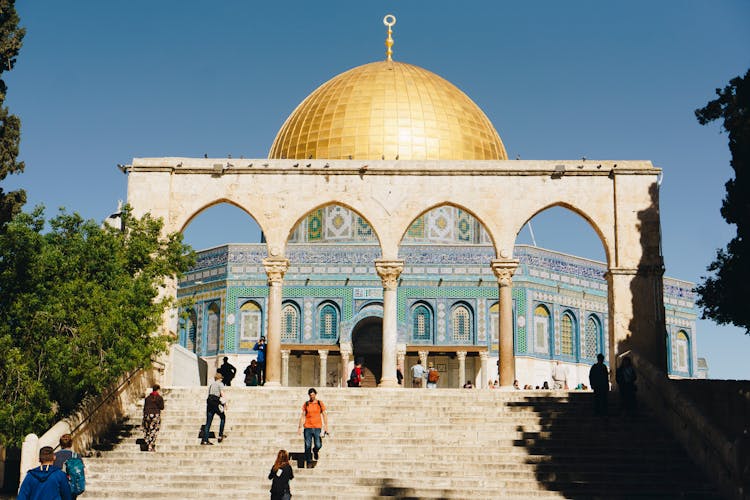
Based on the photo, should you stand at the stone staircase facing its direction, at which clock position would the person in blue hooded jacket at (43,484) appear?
The person in blue hooded jacket is roughly at 1 o'clock from the stone staircase.

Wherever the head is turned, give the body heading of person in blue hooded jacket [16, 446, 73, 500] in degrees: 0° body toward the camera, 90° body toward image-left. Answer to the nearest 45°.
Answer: approximately 180°

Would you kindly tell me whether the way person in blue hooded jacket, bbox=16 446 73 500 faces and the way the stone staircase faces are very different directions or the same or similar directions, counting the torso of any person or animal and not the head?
very different directions

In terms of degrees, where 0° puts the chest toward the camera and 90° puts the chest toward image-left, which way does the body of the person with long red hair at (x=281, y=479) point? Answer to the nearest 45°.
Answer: approximately 180°

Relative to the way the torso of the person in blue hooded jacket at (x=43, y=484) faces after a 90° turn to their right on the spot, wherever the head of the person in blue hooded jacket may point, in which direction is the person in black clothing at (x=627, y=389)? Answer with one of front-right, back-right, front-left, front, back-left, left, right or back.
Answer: front-left

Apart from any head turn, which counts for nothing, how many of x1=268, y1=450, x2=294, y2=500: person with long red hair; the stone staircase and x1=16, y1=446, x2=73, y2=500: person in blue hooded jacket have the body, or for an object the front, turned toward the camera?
1

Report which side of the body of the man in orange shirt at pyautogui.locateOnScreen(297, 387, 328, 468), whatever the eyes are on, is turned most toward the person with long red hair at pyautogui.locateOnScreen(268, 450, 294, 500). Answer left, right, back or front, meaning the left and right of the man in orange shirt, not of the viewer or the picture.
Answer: front

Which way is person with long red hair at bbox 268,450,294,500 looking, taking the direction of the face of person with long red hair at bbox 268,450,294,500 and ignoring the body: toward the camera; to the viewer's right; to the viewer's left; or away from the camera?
away from the camera

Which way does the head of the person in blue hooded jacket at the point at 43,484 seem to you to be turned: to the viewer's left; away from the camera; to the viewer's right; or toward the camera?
away from the camera

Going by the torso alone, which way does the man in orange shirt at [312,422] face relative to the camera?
toward the camera

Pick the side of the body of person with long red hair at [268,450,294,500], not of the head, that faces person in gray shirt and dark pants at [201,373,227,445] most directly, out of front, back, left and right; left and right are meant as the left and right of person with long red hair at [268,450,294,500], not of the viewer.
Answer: front

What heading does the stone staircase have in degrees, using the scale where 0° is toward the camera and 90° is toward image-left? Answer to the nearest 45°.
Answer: approximately 0°

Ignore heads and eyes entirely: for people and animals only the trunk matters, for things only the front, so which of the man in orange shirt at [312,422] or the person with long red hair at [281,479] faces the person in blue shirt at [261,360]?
the person with long red hair
